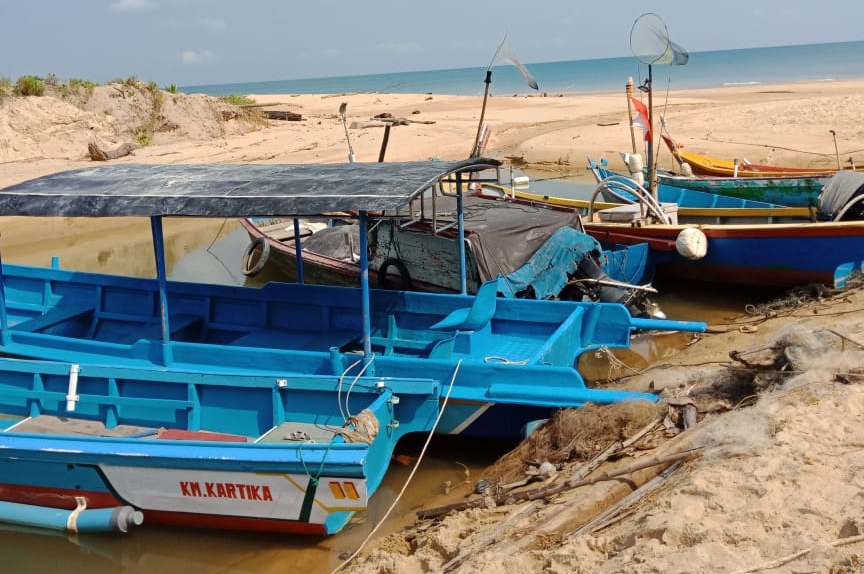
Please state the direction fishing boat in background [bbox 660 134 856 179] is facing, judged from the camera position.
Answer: facing to the left of the viewer

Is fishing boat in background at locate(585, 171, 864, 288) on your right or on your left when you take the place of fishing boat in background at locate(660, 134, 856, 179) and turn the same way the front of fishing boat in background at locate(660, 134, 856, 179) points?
on your left

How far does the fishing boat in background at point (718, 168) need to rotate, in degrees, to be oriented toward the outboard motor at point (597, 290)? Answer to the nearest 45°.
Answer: approximately 90° to its left

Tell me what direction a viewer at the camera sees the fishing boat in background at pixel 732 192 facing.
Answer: facing to the left of the viewer

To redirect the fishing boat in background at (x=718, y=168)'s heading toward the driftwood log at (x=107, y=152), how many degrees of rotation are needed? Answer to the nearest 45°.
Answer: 0° — it already faces it
